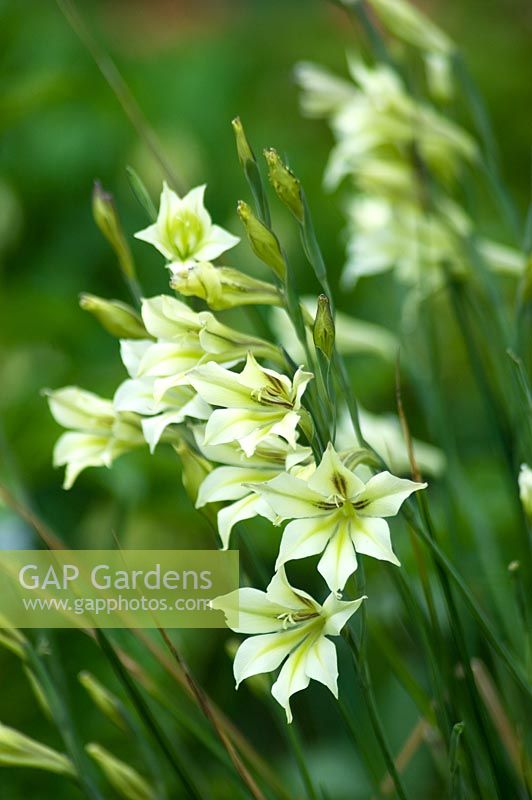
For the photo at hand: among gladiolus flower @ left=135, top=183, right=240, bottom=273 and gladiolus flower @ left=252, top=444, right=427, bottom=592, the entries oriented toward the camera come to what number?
2

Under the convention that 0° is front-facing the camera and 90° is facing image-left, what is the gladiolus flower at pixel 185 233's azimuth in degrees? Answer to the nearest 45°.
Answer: approximately 0°

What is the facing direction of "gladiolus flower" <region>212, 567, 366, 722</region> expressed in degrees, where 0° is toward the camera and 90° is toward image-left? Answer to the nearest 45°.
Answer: approximately 45°

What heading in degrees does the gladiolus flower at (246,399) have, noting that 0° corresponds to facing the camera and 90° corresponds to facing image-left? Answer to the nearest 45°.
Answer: approximately 45°

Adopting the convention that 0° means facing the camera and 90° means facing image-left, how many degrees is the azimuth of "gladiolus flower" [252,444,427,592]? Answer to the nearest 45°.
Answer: approximately 0°
